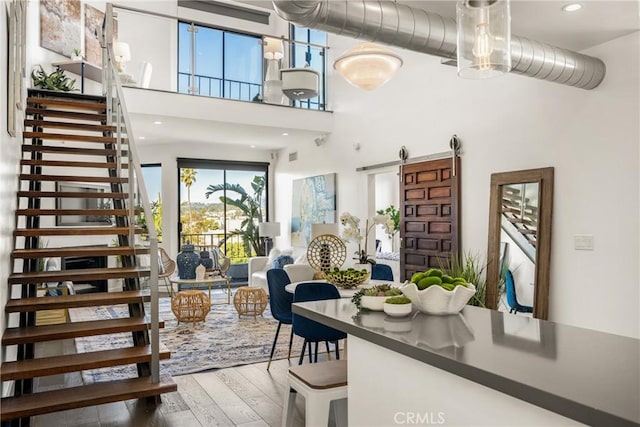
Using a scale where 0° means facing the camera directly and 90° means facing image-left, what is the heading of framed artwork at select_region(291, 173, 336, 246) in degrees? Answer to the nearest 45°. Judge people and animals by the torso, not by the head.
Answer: approximately 45°

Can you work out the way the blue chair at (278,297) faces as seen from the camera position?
facing away from the viewer and to the right of the viewer

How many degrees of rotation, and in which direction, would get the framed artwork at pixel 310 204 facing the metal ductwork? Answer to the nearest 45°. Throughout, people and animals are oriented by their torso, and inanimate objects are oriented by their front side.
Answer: approximately 45° to its left

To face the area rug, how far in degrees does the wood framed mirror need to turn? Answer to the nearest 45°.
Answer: approximately 45° to its right

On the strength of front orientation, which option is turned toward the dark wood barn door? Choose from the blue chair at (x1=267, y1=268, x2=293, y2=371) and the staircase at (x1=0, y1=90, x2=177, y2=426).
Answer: the blue chair

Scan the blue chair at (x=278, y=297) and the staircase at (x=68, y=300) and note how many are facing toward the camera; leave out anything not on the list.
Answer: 1

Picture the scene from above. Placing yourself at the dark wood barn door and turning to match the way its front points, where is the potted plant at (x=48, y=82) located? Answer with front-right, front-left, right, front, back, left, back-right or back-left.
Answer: front-right

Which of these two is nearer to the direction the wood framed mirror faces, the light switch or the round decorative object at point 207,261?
the round decorative object

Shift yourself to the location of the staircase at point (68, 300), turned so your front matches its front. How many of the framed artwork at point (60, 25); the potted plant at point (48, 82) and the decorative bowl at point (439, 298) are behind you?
2

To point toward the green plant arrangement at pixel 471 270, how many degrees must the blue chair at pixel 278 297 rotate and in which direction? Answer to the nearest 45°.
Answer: approximately 45° to its right
